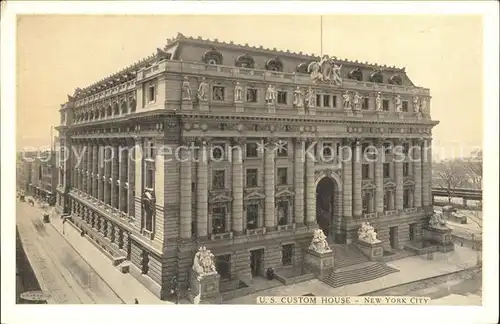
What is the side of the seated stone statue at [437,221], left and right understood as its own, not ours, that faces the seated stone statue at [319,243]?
right

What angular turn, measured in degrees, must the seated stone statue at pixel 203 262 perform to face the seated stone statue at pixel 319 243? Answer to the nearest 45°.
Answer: approximately 45° to its left

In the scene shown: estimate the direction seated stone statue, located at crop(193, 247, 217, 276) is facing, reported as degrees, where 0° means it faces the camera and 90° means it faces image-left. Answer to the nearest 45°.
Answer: approximately 315°
